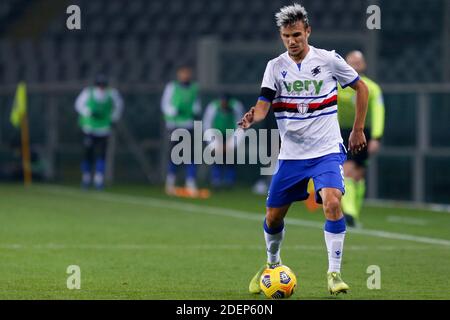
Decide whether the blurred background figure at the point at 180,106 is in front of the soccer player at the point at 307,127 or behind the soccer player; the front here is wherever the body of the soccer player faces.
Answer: behind

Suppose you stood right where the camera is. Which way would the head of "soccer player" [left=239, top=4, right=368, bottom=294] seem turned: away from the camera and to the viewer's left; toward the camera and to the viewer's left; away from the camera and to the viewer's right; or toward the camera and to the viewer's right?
toward the camera and to the viewer's left

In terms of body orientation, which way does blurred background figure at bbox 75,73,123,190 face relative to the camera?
toward the camera

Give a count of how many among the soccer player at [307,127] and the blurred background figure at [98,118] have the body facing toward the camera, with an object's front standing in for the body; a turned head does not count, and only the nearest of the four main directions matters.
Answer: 2

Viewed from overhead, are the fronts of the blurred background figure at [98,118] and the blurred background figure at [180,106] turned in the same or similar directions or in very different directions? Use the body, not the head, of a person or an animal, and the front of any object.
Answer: same or similar directions

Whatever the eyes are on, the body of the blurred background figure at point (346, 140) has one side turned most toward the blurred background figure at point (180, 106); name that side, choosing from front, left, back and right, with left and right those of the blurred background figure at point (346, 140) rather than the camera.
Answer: right

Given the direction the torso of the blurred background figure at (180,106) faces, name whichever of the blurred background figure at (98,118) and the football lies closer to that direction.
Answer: the football

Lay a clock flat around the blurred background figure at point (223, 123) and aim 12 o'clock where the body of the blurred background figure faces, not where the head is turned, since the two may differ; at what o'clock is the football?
The football is roughly at 12 o'clock from the blurred background figure.

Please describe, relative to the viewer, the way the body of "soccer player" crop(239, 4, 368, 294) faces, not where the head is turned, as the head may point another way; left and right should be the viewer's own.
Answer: facing the viewer

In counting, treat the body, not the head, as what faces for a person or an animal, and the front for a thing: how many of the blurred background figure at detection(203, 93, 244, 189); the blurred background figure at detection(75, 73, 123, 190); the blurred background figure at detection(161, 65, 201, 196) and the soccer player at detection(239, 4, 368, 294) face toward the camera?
4

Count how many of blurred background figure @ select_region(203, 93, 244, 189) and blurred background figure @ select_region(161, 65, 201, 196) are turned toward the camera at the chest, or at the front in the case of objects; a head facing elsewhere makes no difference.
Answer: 2

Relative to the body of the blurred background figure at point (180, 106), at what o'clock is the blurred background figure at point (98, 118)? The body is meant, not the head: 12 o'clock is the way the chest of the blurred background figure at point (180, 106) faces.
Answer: the blurred background figure at point (98, 118) is roughly at 4 o'clock from the blurred background figure at point (180, 106).

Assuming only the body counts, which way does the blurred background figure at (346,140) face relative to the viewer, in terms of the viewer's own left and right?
facing the viewer and to the left of the viewer
